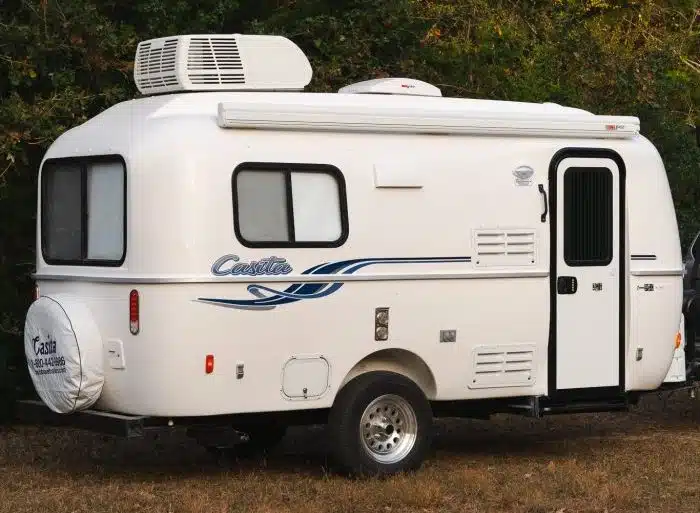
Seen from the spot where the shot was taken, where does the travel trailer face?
facing away from the viewer and to the right of the viewer
